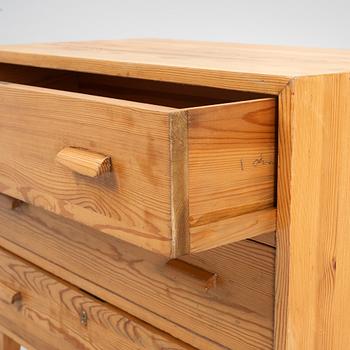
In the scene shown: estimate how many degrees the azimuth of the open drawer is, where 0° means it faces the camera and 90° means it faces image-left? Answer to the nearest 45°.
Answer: approximately 45°

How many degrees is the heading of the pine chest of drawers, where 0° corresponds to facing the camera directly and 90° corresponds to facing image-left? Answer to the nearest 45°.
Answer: approximately 45°
